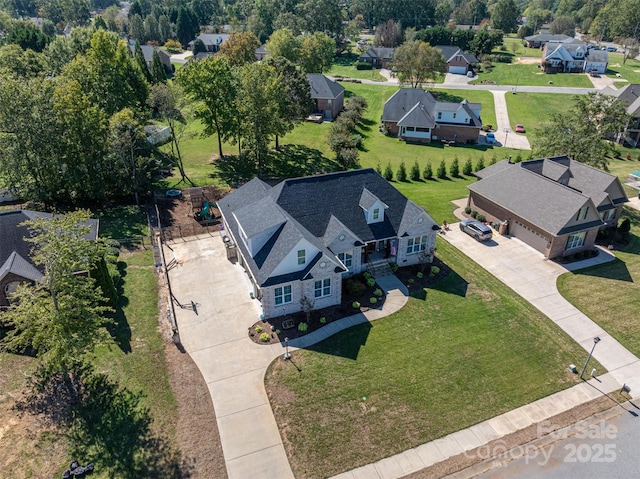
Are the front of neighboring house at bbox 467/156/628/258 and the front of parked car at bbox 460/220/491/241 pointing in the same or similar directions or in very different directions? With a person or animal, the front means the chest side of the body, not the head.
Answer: very different directions

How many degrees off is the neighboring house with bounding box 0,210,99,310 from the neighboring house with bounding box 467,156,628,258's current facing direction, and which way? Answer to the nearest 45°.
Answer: approximately 90° to its right

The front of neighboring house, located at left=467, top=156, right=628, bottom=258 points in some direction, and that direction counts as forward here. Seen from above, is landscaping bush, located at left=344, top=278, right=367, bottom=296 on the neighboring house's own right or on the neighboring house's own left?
on the neighboring house's own right

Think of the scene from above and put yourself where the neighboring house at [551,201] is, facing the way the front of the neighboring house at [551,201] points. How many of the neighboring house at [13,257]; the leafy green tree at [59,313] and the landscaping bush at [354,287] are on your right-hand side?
3

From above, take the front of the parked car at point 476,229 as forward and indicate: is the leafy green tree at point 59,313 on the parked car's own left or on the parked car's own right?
on the parked car's own left

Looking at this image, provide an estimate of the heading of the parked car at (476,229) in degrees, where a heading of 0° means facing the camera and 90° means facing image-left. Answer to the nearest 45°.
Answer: approximately 135°

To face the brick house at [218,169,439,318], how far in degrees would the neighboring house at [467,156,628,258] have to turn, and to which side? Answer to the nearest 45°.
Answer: approximately 90° to its right

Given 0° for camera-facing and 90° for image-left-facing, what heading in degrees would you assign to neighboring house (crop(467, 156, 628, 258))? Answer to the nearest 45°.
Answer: approximately 315°

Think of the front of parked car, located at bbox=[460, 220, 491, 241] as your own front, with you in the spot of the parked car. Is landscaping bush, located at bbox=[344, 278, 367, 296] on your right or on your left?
on your left

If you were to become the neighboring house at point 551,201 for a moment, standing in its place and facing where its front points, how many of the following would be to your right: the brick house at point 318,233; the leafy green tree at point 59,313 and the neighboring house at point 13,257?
3

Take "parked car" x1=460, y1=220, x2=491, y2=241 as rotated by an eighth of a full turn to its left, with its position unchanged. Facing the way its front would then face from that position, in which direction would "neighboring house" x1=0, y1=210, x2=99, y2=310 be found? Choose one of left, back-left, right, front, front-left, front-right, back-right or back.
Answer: front-left

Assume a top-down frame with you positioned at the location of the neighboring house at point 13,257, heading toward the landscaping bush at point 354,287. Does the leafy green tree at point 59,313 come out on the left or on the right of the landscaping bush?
right

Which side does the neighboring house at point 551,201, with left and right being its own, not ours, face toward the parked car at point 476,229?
right

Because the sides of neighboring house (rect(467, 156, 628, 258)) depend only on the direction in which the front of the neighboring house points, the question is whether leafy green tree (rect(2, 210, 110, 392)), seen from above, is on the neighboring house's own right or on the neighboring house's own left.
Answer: on the neighboring house's own right
